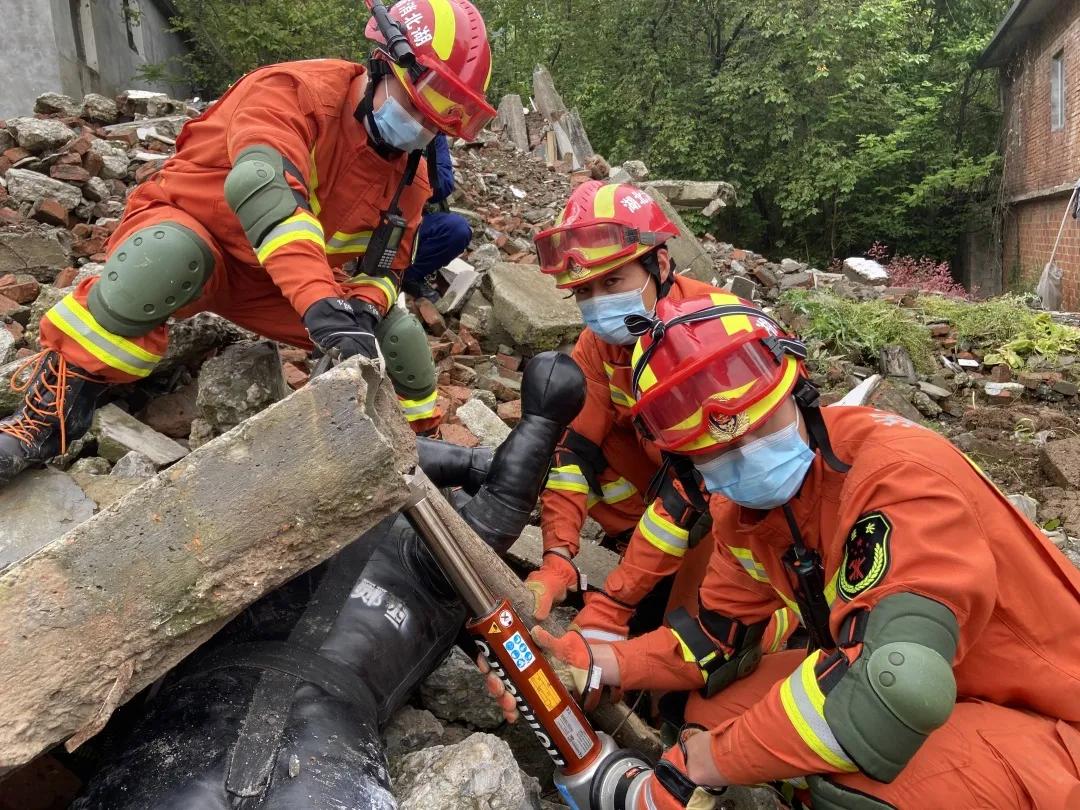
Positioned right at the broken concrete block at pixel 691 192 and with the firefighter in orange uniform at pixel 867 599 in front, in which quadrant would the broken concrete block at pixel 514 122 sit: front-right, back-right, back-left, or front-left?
back-right

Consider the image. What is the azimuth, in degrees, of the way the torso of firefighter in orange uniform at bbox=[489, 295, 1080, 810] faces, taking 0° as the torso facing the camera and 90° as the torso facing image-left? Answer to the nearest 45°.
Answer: approximately 45°

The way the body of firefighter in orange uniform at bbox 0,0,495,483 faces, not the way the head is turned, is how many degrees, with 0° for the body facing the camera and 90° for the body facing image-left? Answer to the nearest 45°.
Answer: approximately 315°

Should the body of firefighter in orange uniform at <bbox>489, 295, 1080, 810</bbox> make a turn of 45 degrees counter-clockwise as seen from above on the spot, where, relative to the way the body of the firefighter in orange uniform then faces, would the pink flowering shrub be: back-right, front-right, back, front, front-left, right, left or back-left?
back

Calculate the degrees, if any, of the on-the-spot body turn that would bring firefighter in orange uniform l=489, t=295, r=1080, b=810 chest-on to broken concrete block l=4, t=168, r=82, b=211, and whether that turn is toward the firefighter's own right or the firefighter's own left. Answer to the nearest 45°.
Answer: approximately 90° to the firefighter's own right

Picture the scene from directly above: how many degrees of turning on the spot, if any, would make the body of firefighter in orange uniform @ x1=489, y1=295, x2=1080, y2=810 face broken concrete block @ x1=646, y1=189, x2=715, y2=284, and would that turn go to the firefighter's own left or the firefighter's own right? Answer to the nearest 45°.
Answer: approximately 135° to the firefighter's own right

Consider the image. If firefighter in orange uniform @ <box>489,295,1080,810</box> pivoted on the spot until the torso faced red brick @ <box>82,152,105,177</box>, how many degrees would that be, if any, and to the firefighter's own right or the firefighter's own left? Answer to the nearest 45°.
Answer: approximately 90° to the firefighter's own right

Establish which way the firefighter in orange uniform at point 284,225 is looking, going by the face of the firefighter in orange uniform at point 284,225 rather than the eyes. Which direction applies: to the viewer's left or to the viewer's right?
to the viewer's right

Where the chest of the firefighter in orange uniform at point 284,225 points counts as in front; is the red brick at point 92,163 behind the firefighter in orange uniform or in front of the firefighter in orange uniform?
behind

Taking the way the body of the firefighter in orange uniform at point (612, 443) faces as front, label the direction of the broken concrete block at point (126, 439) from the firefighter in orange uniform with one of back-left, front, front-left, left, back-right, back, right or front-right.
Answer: front-right
